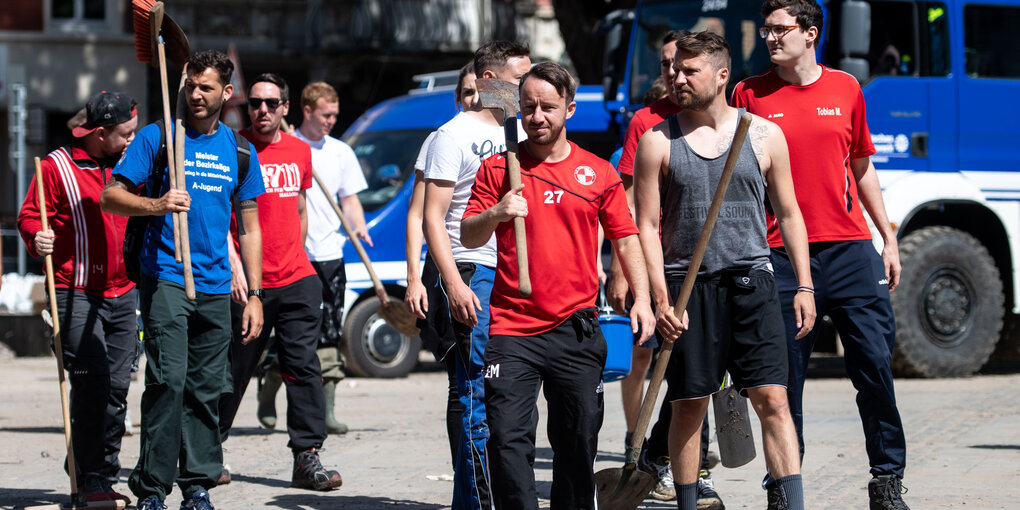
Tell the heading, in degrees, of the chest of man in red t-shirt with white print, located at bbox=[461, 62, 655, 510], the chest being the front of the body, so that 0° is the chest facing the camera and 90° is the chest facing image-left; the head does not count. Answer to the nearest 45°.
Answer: approximately 0°

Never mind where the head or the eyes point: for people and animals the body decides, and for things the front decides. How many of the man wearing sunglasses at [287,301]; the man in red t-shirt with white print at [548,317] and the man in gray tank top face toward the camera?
3

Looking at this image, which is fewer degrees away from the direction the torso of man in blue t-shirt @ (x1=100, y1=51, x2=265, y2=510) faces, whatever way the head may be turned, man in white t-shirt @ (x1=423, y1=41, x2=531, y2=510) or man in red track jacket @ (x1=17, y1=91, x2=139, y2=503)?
the man in white t-shirt

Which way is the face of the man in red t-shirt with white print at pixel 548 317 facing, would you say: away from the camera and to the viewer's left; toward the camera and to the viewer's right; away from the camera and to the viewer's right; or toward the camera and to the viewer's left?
toward the camera and to the viewer's left

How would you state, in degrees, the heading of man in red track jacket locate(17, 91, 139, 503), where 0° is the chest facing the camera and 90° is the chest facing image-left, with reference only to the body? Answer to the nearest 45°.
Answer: approximately 315°

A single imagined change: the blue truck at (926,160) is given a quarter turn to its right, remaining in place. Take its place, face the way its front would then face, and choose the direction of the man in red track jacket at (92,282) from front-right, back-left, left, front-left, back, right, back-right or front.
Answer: left

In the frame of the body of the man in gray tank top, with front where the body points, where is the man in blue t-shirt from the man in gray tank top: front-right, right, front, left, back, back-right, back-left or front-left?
right

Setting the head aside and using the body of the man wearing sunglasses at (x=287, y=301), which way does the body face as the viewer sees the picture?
toward the camera

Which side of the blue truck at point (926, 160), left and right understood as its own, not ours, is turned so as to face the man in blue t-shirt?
front

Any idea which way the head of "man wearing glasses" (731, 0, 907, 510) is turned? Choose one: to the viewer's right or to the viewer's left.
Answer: to the viewer's left

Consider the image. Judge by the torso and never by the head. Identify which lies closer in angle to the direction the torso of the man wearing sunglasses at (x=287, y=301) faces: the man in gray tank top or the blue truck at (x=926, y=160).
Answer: the man in gray tank top

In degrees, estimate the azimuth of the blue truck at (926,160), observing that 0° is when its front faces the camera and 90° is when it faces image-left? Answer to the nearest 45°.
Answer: approximately 45°
